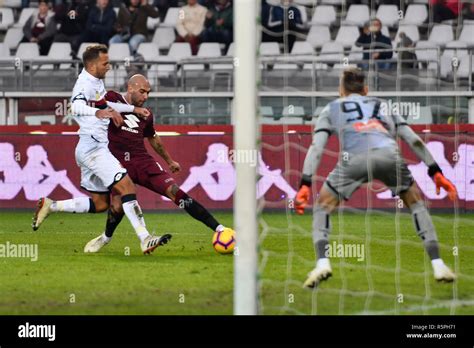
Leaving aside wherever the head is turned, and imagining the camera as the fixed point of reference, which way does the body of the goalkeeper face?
away from the camera

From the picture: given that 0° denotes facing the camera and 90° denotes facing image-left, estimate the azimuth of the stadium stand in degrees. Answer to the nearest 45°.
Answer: approximately 0°

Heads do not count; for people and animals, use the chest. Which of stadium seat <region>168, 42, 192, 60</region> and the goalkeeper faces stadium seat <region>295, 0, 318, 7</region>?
the goalkeeper

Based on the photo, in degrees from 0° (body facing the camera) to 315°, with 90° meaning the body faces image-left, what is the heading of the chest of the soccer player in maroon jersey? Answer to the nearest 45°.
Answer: approximately 315°

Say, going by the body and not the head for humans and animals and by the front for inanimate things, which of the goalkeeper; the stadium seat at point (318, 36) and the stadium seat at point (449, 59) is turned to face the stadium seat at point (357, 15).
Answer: the goalkeeper

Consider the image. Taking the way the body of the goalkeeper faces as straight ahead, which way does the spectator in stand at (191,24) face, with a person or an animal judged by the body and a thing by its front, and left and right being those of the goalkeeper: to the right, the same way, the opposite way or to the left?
the opposite way

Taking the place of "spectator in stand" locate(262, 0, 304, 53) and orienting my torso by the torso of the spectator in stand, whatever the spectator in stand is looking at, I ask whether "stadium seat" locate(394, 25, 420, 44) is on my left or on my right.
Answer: on my left

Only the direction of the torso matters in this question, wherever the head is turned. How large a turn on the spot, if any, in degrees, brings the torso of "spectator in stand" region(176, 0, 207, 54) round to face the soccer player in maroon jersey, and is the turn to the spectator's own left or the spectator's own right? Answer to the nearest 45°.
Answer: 0° — they already face them

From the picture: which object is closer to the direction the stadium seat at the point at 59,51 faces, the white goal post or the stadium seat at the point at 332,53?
the white goal post

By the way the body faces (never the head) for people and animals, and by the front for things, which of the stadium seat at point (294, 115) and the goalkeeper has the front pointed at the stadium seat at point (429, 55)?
the goalkeeper
